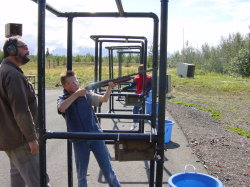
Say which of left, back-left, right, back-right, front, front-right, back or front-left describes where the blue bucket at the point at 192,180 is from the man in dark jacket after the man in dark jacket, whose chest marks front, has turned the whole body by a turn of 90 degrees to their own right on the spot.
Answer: left

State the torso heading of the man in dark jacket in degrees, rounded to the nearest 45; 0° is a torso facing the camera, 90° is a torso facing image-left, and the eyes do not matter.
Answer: approximately 270°

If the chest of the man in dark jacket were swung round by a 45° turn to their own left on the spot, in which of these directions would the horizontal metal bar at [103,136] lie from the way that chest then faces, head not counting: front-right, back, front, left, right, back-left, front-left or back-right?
right

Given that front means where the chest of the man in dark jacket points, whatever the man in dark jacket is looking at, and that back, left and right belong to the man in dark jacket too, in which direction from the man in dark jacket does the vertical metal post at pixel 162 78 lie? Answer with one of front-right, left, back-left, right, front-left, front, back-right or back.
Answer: front-right

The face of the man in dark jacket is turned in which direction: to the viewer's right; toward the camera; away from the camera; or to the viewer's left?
to the viewer's right
